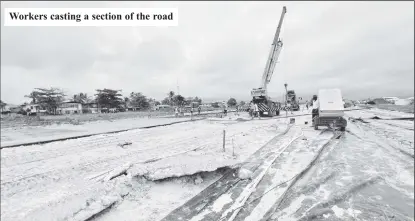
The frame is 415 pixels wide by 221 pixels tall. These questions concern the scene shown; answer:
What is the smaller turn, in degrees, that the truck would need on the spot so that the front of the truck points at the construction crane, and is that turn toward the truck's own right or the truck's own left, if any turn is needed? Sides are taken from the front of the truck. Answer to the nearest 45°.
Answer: approximately 45° to the truck's own left

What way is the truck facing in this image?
away from the camera
